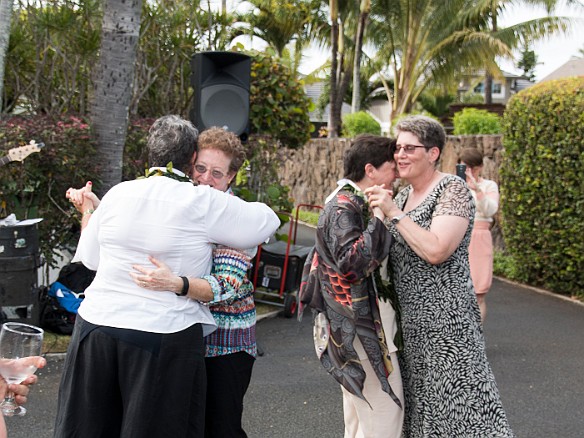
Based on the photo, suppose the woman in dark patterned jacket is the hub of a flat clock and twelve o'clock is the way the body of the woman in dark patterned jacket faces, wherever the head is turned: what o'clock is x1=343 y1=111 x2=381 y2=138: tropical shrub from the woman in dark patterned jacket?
The tropical shrub is roughly at 9 o'clock from the woman in dark patterned jacket.

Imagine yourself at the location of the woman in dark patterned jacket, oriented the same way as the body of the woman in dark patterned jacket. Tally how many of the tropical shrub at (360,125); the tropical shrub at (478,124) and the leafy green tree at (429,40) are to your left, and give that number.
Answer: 3

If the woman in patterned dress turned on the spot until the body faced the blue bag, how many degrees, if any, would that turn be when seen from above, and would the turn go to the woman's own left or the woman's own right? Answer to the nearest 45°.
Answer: approximately 90° to the woman's own right

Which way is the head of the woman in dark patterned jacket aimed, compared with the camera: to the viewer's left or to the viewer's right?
to the viewer's right

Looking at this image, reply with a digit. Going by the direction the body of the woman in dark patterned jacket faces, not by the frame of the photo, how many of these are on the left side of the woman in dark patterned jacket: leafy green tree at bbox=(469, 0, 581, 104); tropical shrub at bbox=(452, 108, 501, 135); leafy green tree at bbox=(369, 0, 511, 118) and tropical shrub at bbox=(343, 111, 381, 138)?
4

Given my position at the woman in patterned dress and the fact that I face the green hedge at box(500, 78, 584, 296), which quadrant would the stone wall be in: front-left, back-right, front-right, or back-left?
front-left

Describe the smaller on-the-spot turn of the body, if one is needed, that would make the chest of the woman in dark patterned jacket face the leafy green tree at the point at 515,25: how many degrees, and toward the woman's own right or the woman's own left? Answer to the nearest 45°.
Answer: approximately 90° to the woman's own left

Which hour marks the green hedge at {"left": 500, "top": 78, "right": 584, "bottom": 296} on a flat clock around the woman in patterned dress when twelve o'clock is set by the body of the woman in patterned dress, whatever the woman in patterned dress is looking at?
The green hedge is roughly at 5 o'clock from the woman in patterned dress.

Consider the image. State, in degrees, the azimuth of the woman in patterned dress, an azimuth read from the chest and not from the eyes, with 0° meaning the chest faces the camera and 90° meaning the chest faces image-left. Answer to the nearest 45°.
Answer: approximately 45°

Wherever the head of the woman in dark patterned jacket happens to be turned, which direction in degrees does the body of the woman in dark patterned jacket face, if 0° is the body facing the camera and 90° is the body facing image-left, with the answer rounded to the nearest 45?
approximately 270°

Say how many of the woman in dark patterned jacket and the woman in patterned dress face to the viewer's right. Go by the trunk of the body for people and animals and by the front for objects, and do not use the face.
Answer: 1

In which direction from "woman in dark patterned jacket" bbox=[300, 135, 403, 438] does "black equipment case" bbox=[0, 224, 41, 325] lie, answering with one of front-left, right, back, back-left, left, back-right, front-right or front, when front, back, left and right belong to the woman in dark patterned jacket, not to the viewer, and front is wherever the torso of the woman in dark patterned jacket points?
back-left
